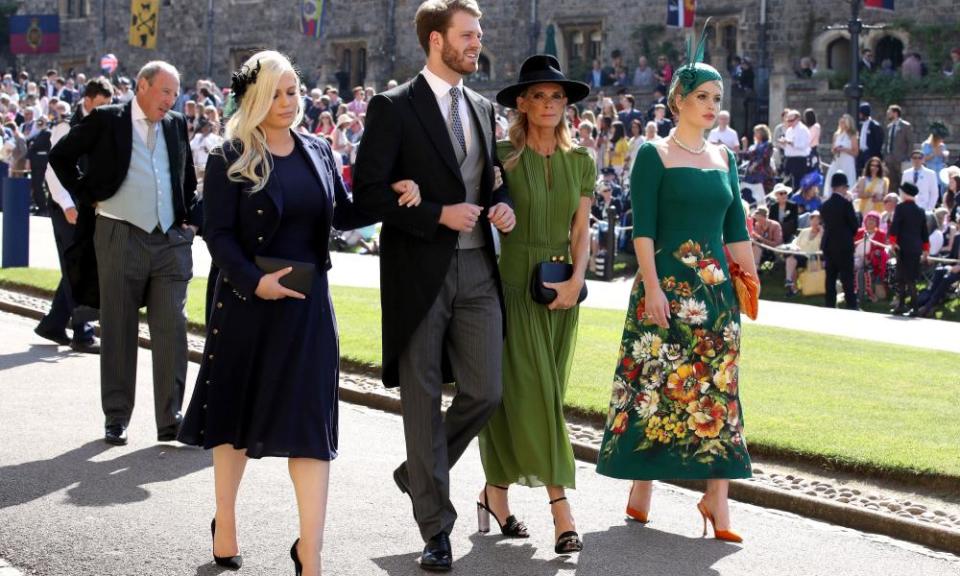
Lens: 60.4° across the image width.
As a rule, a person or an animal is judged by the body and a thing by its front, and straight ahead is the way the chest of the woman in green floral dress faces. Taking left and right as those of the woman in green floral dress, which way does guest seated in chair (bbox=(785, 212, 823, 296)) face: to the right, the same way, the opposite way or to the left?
to the right

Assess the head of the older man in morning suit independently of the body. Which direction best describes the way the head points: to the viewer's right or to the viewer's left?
to the viewer's right

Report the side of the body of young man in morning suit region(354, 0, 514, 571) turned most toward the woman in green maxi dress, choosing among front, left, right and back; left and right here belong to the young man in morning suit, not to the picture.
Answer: left

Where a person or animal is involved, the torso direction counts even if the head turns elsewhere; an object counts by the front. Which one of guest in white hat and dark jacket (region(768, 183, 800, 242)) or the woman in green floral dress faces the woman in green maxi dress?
the guest in white hat and dark jacket

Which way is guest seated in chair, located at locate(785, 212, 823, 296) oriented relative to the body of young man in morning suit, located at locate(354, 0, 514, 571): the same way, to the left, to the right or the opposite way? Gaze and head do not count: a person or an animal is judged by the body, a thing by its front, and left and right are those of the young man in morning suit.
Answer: to the right

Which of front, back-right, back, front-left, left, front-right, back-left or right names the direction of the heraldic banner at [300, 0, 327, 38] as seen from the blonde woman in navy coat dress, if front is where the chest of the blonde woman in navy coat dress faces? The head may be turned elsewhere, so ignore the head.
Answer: back-left

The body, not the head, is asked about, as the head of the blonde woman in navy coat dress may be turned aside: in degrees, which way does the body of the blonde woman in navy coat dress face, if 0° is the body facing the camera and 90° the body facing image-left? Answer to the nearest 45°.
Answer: approximately 315°

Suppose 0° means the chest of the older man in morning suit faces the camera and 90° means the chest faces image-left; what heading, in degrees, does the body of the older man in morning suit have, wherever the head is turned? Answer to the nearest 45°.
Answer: approximately 315°

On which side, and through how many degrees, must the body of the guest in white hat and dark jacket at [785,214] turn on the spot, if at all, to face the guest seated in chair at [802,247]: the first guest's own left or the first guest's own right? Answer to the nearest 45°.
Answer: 0° — they already face them
